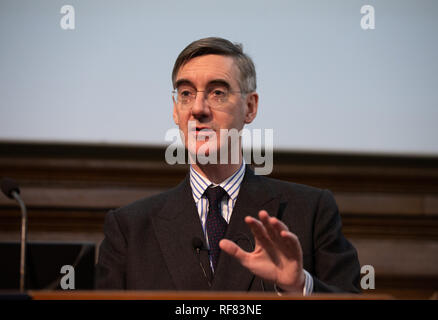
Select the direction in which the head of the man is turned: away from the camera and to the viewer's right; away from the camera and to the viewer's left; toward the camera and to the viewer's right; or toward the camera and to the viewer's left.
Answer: toward the camera and to the viewer's left

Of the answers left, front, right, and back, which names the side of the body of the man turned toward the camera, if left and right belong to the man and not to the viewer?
front
